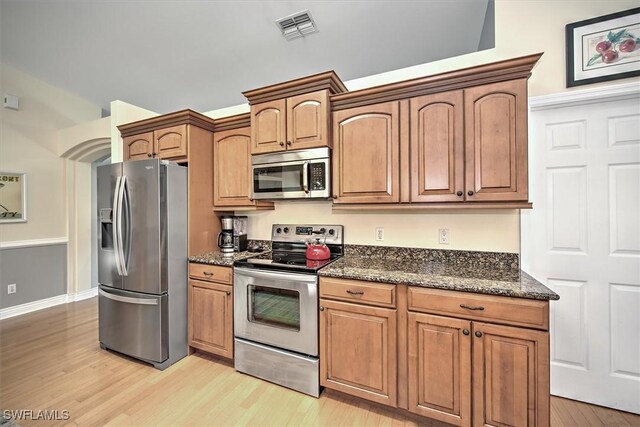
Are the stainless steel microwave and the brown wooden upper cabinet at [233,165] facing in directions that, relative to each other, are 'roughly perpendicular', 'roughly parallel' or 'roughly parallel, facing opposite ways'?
roughly parallel

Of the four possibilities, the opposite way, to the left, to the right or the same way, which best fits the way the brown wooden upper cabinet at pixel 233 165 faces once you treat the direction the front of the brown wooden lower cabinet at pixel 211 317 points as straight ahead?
the same way

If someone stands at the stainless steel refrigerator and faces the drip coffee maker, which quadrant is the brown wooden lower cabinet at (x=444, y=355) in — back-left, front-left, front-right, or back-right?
front-right

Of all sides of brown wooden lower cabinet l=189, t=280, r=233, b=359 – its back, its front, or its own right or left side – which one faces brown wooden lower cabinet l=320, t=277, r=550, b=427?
left

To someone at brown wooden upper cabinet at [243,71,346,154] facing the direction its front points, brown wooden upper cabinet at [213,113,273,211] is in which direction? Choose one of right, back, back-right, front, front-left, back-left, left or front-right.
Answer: right

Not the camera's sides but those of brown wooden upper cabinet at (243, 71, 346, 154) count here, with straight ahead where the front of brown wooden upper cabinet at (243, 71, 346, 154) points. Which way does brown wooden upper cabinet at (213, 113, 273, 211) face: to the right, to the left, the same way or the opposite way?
the same way

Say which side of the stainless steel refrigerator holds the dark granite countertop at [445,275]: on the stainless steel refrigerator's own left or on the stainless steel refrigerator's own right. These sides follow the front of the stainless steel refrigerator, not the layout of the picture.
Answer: on the stainless steel refrigerator's own left

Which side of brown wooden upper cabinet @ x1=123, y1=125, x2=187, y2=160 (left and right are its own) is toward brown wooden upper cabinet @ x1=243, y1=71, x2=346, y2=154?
left

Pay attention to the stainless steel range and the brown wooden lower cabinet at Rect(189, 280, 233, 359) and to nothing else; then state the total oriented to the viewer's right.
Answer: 0

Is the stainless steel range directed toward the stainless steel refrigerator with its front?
no

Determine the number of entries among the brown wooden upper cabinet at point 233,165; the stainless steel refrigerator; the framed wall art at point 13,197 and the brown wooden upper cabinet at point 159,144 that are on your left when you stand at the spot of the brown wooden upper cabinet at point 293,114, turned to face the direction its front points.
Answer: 0

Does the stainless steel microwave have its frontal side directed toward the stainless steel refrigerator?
no

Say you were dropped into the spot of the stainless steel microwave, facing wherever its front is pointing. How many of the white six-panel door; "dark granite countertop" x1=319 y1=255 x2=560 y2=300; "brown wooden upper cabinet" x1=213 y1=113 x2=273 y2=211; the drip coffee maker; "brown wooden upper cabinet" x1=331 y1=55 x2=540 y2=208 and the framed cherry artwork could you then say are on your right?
2

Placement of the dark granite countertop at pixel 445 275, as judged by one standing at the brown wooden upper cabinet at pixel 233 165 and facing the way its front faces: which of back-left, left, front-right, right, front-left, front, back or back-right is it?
left

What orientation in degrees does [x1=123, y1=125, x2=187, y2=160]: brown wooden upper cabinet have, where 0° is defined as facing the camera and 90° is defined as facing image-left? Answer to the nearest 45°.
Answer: approximately 45°

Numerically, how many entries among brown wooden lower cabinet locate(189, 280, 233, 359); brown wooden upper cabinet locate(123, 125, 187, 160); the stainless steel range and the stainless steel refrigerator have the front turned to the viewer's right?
0

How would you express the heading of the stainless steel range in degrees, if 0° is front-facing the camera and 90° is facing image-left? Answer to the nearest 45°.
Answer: approximately 45°

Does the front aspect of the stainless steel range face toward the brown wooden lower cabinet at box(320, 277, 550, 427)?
no

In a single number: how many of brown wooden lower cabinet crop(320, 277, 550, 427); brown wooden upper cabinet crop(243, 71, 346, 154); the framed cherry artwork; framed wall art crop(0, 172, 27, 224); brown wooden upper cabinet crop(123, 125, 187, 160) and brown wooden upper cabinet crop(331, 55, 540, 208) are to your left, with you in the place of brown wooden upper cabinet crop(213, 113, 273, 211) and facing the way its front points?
4
